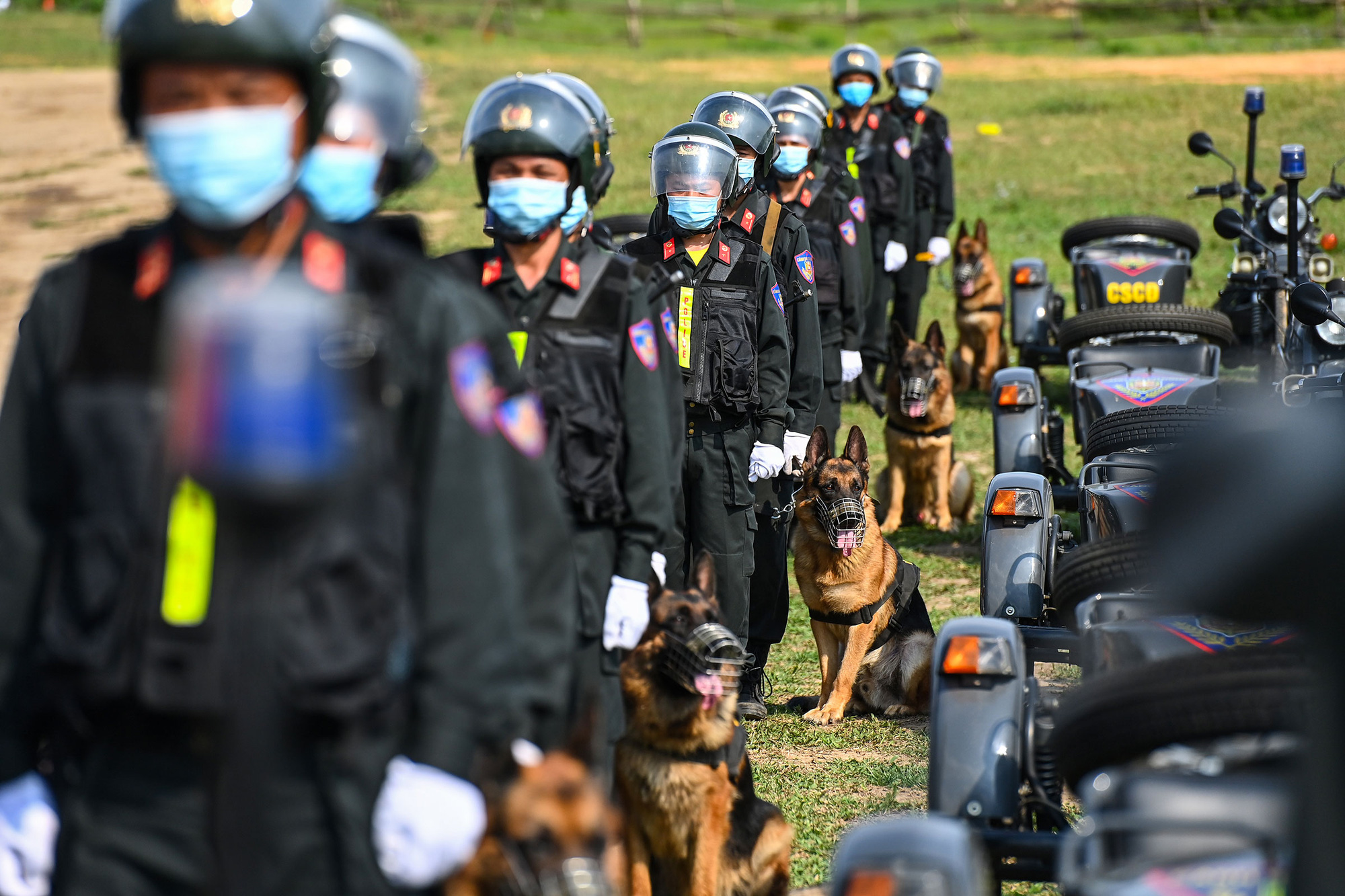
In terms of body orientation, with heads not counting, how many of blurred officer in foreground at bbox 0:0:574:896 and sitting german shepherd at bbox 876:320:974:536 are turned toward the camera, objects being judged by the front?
2

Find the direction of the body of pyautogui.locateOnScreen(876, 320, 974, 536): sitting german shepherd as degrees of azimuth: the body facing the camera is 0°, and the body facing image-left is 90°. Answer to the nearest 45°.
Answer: approximately 0°

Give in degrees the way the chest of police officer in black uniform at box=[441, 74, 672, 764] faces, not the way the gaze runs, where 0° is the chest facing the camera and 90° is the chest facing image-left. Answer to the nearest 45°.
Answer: approximately 45°

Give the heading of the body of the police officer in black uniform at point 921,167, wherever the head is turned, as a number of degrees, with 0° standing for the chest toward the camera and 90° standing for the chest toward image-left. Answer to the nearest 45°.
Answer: approximately 45°

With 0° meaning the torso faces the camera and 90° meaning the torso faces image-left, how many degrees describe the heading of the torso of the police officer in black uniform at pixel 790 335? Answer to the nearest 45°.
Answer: approximately 45°

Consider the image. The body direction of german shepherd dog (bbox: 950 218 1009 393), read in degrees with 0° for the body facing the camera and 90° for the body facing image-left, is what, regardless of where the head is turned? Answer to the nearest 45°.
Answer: approximately 45°
